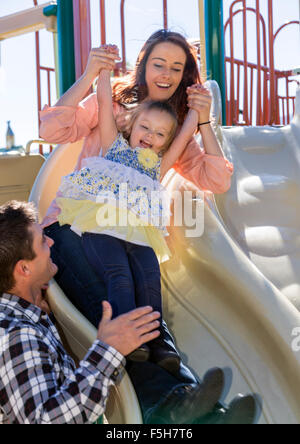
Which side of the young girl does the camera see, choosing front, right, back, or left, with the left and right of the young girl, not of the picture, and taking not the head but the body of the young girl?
front

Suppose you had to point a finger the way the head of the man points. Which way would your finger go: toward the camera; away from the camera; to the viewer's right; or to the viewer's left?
to the viewer's right
